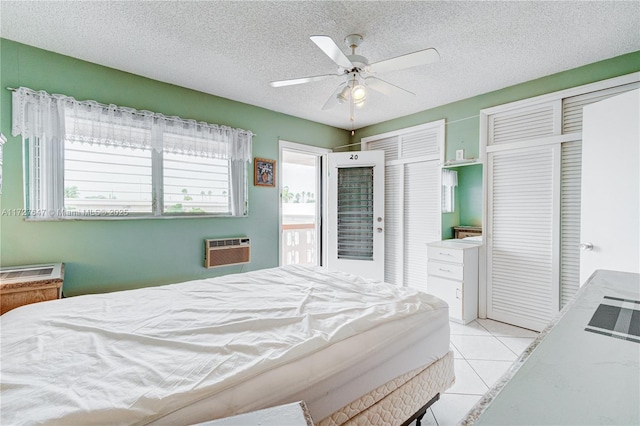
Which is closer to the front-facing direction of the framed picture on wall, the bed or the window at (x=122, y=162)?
the bed

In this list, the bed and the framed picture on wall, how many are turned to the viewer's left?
0

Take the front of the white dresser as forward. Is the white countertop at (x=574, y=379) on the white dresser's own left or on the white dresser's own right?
on the white dresser's own left

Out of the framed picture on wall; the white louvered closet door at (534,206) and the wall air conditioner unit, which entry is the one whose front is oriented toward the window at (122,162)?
the white louvered closet door

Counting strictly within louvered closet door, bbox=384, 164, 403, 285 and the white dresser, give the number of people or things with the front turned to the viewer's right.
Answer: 0

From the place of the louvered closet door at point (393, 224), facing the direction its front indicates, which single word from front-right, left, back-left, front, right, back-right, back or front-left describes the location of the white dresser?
left

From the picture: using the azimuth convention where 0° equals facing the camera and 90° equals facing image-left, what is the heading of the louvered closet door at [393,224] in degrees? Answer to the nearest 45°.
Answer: approximately 45°

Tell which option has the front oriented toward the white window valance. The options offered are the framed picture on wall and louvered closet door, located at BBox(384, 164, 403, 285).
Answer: the louvered closet door

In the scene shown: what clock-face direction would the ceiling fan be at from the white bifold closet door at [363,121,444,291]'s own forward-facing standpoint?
The ceiling fan is roughly at 11 o'clock from the white bifold closet door.

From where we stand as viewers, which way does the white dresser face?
facing the viewer and to the left of the viewer

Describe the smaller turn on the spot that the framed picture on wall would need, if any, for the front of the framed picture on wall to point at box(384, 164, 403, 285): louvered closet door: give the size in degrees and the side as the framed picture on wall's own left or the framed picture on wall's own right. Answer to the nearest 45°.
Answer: approximately 45° to the framed picture on wall's own left

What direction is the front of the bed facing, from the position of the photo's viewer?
facing away from the viewer and to the right of the viewer
